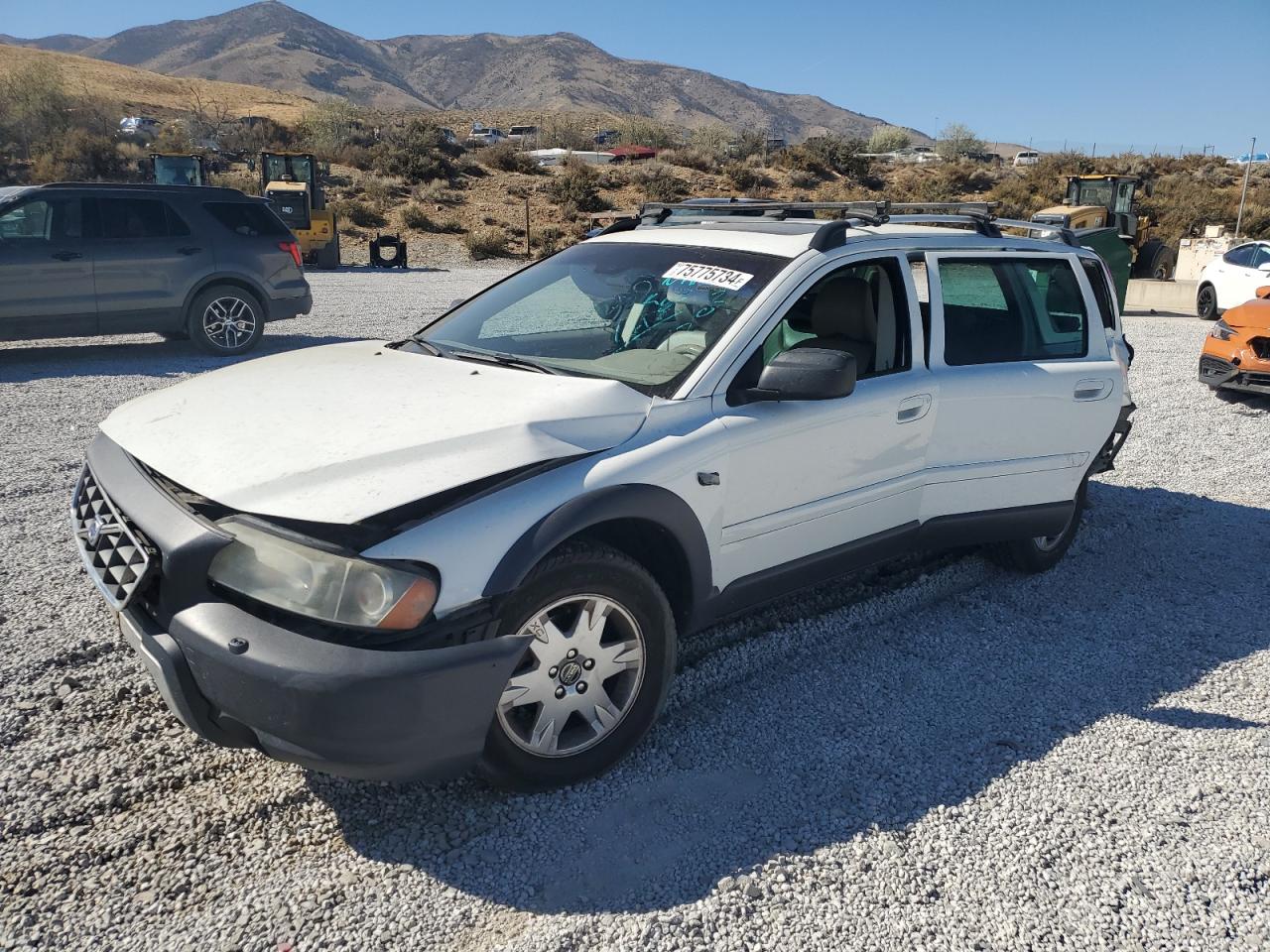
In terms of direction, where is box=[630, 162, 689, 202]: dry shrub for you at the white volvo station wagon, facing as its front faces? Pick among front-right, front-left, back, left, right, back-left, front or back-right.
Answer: back-right

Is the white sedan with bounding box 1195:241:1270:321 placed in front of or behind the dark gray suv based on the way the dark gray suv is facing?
behind

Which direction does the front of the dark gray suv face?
to the viewer's left

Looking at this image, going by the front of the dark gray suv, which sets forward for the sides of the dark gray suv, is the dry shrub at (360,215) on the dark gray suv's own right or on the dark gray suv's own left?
on the dark gray suv's own right

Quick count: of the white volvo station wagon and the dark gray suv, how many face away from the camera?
0

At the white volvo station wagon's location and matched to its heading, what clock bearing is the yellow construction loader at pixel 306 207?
The yellow construction loader is roughly at 4 o'clock from the white volvo station wagon.

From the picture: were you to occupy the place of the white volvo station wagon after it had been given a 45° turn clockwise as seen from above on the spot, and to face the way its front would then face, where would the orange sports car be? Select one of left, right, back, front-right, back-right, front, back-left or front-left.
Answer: back-right

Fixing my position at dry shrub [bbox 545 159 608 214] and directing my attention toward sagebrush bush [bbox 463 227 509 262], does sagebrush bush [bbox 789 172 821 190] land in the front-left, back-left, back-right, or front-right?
back-left

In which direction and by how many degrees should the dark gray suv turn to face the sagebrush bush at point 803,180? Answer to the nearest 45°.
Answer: approximately 135° to its right

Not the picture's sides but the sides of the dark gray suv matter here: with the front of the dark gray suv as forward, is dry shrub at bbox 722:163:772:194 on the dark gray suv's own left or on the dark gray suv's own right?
on the dark gray suv's own right

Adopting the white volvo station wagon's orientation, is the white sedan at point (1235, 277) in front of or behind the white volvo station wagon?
behind

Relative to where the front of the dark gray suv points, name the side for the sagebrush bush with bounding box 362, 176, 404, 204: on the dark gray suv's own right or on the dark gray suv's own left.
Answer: on the dark gray suv's own right

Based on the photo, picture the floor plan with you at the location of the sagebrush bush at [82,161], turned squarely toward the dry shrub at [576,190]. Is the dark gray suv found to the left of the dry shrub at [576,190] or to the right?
right
